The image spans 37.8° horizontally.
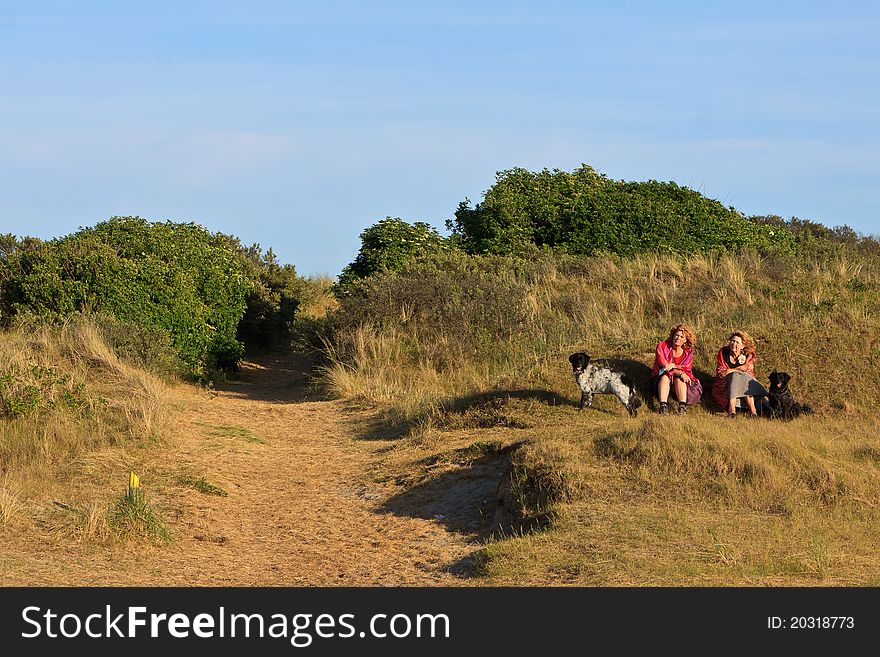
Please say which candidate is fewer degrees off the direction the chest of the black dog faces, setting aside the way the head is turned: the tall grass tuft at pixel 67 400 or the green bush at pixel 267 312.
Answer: the tall grass tuft

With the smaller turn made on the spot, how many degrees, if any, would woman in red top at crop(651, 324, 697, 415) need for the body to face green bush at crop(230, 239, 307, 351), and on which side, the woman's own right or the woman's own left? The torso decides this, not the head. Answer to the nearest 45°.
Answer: approximately 135° to the woman's own right

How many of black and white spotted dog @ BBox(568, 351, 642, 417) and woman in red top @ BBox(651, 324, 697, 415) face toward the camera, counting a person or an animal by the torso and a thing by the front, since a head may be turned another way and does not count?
1

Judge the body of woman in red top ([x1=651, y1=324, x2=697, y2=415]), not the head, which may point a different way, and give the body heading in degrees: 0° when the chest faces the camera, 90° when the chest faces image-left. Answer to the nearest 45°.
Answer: approximately 0°

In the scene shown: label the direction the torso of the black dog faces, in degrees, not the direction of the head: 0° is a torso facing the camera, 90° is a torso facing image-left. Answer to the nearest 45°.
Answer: approximately 45°

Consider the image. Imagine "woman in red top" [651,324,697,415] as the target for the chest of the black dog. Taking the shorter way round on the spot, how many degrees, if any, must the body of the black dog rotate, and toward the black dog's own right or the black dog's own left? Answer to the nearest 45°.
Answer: approximately 45° to the black dog's own right

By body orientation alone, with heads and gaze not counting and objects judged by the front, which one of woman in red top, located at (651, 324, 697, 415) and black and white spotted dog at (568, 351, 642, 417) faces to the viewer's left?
the black and white spotted dog

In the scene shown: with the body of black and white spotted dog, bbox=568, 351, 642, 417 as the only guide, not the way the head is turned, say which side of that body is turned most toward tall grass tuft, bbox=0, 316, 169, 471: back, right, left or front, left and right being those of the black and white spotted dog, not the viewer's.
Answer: front

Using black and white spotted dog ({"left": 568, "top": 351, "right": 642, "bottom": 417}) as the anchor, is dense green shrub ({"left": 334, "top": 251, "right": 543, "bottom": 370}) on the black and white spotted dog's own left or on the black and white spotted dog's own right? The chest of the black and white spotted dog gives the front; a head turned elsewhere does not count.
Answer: on the black and white spotted dog's own right

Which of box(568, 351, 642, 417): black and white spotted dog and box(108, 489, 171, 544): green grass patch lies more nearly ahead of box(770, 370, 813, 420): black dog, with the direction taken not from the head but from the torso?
the green grass patch

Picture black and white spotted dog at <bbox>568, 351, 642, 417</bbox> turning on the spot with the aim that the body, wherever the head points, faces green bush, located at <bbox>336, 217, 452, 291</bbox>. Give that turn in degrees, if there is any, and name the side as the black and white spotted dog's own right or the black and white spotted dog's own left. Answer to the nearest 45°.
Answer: approximately 45° to the black and white spotted dog's own right

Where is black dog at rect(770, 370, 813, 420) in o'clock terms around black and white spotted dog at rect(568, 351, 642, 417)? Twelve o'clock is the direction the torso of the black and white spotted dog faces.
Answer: The black dog is roughly at 6 o'clock from the black and white spotted dog.

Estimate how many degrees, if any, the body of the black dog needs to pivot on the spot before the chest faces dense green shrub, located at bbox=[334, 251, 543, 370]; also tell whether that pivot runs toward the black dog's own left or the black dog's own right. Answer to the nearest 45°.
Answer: approximately 90° to the black dog's own right

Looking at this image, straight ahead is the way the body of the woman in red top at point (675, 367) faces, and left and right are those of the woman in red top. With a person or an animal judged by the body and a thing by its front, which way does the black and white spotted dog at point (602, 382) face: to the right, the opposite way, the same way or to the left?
to the right

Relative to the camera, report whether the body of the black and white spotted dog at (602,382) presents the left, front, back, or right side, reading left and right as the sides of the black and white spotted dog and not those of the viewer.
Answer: left

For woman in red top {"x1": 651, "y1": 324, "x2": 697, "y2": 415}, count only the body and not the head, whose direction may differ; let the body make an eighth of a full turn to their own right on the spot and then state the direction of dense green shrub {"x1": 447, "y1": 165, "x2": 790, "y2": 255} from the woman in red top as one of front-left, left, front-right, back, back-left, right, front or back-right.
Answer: back-right
